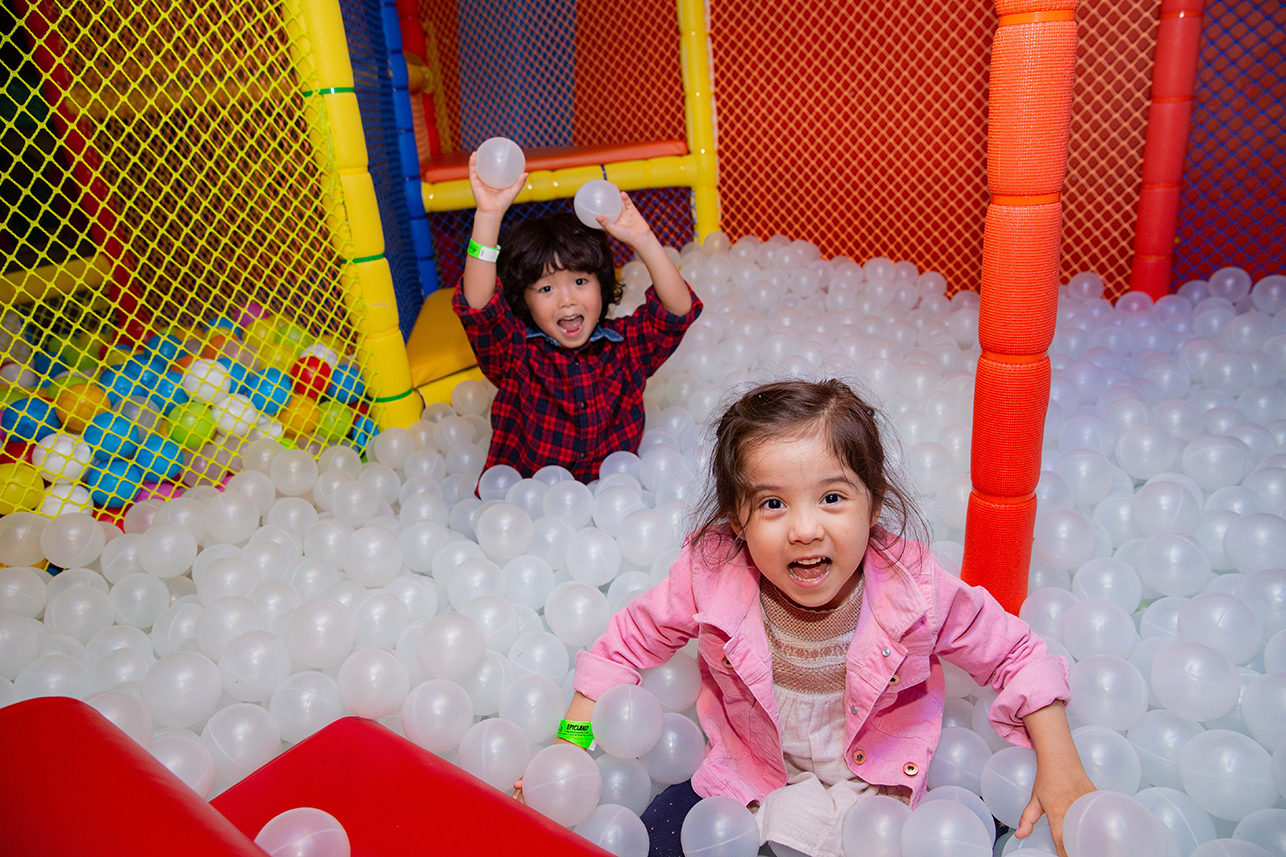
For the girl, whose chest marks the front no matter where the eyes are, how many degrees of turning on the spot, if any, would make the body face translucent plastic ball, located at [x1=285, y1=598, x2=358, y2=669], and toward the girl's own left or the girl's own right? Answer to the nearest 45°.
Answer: approximately 90° to the girl's own right

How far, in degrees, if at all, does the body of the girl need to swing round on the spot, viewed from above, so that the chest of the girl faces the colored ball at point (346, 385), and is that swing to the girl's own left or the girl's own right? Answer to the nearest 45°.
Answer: approximately 135° to the girl's own right

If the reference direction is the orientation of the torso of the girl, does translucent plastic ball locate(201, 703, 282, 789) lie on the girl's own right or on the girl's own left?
on the girl's own right

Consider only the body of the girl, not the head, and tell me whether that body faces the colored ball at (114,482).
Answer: no

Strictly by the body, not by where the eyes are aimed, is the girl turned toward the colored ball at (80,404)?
no

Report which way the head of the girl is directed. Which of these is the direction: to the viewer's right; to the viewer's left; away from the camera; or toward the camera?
toward the camera

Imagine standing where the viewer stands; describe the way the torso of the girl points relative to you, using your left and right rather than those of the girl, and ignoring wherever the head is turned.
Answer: facing the viewer

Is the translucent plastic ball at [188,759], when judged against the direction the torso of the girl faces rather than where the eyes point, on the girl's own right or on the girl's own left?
on the girl's own right

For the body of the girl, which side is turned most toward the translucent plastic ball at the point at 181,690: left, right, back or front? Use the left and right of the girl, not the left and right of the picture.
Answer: right

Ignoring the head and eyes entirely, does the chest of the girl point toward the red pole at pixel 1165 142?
no

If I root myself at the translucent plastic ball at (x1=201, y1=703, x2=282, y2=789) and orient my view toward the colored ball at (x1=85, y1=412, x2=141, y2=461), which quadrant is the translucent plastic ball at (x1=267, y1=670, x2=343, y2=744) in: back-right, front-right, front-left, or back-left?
front-right
